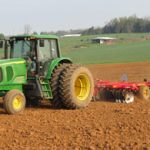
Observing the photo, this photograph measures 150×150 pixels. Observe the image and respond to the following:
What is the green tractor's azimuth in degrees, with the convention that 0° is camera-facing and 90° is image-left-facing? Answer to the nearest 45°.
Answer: approximately 45°

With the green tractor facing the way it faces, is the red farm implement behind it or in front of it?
behind
